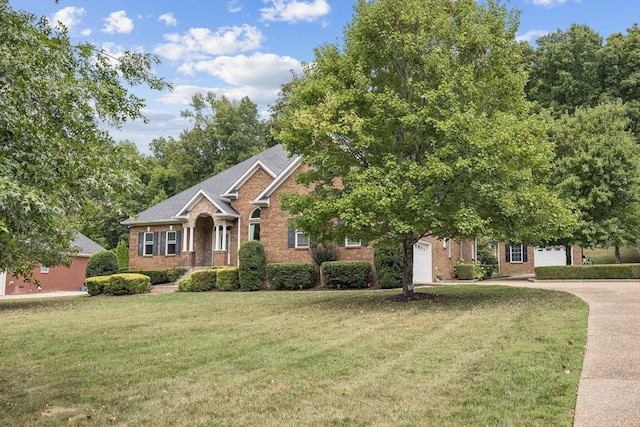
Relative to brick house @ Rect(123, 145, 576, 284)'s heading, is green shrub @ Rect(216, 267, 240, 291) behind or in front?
in front

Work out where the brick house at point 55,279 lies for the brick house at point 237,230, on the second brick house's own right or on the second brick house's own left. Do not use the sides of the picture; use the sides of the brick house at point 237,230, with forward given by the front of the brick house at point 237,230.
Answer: on the second brick house's own right

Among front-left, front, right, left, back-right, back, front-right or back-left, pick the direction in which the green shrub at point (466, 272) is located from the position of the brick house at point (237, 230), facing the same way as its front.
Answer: left

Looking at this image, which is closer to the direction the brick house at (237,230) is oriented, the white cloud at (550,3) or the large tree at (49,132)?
the large tree

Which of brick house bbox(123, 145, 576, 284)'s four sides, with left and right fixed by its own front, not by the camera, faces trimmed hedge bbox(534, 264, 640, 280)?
left

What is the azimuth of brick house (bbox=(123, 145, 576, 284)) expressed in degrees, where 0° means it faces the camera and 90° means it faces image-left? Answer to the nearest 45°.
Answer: approximately 0°

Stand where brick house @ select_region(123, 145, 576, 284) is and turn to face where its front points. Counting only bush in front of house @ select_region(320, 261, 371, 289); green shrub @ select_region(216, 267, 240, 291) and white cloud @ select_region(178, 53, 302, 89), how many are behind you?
1
